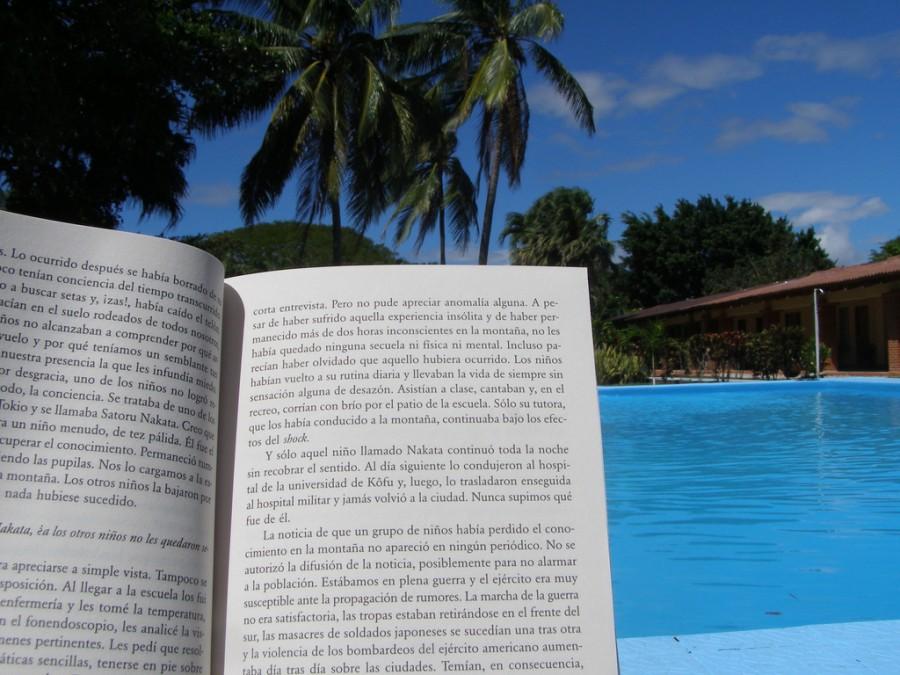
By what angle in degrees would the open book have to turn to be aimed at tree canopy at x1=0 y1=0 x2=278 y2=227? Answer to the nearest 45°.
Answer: approximately 180°

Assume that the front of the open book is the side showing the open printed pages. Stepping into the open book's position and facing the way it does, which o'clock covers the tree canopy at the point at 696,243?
The tree canopy is roughly at 7 o'clock from the open book.

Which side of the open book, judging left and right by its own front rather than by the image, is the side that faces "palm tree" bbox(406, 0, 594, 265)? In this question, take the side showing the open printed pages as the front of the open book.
back

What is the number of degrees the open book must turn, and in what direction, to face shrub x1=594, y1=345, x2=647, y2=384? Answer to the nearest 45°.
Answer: approximately 135° to its left

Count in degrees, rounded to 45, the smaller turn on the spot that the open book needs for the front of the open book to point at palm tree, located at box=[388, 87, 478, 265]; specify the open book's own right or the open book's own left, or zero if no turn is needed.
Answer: approximately 180°

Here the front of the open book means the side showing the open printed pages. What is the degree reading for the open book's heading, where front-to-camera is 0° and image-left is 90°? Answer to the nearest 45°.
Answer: approximately 0°
